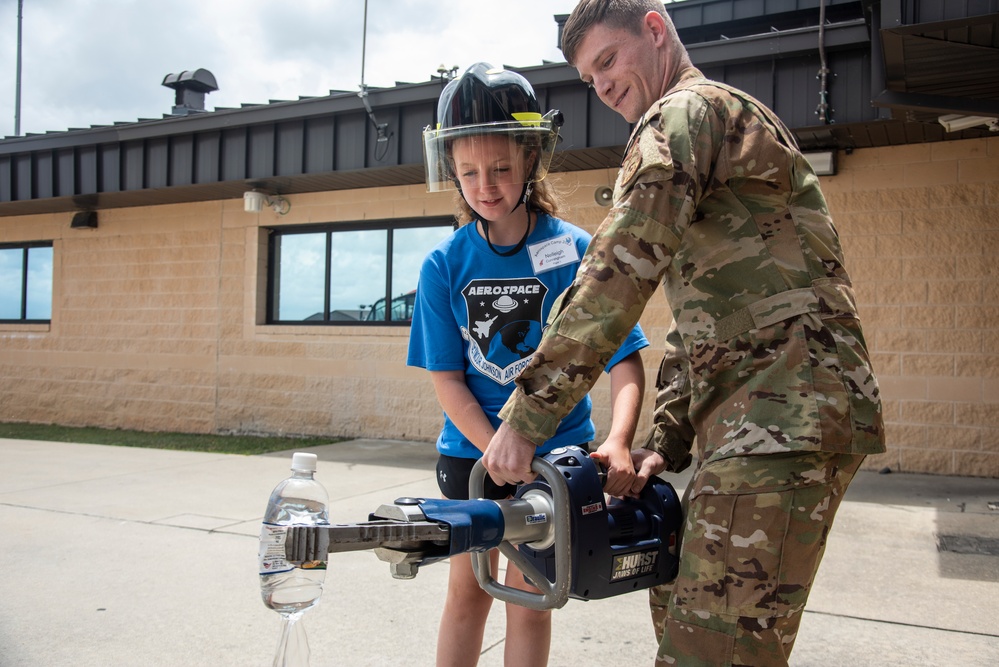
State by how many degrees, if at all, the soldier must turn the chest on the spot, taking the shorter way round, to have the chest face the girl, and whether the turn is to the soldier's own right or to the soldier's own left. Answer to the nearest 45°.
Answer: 0° — they already face them

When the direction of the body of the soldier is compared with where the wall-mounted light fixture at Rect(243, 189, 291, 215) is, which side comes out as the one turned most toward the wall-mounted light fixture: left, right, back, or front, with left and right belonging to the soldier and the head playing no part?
front

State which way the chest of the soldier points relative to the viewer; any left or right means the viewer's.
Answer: facing away from the viewer and to the left of the viewer

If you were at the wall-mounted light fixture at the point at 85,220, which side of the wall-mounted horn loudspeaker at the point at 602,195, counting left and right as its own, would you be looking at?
right

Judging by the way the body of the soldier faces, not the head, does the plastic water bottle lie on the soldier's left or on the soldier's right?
on the soldier's left

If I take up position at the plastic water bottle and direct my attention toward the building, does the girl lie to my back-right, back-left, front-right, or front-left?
front-right

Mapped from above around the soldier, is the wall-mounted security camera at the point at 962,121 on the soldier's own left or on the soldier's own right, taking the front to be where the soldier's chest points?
on the soldier's own right

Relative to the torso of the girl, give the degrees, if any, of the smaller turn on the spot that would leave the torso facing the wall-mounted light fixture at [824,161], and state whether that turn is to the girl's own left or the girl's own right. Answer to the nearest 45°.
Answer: approximately 135° to the girl's own left

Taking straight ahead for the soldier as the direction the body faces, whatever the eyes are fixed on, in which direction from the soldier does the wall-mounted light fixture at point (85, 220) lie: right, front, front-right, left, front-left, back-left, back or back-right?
front

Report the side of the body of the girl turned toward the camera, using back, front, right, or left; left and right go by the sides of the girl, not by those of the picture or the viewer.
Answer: front

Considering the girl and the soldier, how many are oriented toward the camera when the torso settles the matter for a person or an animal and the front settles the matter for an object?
1

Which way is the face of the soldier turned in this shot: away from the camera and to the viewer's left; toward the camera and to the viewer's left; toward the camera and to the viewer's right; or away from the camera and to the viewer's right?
toward the camera and to the viewer's left

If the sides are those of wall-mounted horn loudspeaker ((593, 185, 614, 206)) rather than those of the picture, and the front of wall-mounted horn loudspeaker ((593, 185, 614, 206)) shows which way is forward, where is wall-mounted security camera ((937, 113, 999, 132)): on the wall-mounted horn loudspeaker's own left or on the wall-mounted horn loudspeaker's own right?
on the wall-mounted horn loudspeaker's own left
